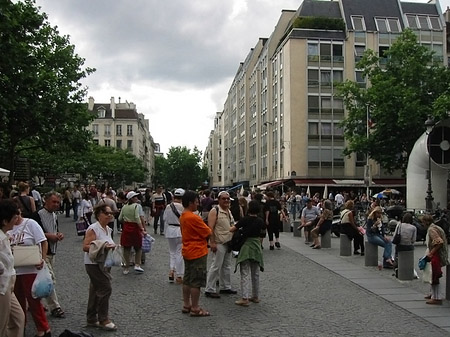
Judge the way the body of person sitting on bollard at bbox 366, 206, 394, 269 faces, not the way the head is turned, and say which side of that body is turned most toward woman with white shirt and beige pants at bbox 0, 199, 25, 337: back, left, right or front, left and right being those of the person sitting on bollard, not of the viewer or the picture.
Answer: right

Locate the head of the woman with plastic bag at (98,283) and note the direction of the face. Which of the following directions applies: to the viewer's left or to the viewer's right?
to the viewer's right

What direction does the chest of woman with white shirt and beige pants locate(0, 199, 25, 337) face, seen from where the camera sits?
to the viewer's right

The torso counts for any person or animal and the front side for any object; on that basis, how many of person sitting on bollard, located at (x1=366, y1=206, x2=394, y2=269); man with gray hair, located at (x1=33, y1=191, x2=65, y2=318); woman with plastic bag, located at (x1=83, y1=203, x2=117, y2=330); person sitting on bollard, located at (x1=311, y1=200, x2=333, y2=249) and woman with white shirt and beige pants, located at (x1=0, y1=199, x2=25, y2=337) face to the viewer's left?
1

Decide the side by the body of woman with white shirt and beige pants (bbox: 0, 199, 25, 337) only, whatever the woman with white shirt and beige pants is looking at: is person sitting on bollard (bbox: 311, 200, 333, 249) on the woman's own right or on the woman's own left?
on the woman's own left

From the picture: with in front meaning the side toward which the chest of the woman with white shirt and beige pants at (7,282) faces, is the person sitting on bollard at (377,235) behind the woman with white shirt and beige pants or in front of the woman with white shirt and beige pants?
in front

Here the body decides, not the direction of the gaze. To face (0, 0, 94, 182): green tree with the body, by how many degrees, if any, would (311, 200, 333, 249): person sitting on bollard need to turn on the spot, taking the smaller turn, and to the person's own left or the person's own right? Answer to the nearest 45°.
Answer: approximately 45° to the person's own right

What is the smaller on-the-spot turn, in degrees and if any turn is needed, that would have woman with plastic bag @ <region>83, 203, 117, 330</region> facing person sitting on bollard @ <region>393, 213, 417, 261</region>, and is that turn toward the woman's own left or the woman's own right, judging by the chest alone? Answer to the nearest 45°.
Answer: approximately 90° to the woman's own left

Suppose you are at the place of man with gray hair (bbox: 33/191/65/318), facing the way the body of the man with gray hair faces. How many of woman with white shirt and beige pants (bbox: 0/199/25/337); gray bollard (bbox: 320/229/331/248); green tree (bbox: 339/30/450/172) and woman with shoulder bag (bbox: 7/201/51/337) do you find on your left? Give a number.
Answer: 2

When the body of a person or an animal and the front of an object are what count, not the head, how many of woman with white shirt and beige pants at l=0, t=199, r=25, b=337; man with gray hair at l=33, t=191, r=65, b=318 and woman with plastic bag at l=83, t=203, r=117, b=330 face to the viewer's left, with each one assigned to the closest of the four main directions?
0
